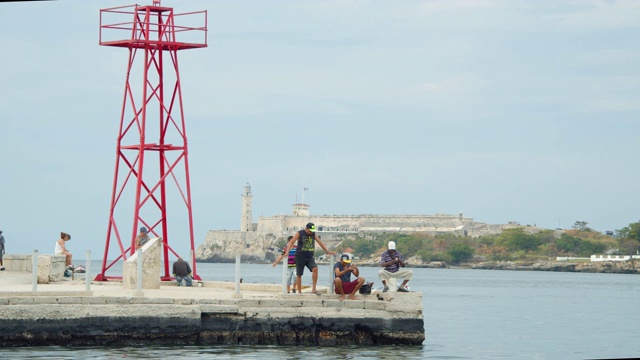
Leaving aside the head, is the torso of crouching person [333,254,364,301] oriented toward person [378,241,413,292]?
no

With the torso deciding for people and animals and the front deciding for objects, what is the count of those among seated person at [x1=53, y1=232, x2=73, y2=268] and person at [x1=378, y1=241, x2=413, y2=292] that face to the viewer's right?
1

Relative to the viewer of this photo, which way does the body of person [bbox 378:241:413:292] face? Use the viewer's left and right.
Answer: facing the viewer

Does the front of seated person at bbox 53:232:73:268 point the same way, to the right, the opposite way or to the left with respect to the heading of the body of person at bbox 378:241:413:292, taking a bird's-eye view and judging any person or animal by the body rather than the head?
to the left

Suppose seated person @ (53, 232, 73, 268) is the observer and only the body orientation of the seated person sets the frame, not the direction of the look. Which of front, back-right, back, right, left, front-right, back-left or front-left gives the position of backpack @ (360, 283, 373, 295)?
front-right

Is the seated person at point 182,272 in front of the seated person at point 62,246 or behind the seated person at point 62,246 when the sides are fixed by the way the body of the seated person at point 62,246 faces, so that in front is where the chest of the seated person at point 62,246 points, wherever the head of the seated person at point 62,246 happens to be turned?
in front

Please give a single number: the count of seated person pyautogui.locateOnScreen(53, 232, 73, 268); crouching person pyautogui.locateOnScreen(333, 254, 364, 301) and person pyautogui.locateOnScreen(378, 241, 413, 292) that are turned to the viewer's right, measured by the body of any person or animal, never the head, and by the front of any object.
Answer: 1

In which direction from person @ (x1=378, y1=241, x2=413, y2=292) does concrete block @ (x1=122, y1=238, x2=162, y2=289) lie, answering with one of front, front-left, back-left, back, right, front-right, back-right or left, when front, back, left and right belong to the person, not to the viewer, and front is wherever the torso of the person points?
right

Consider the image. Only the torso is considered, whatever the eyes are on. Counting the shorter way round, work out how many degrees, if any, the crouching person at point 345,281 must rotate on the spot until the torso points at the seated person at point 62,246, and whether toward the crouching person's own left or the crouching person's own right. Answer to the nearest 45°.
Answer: approximately 135° to the crouching person's own right

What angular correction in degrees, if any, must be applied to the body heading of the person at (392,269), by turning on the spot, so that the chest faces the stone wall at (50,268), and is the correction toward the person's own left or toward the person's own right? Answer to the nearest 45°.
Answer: approximately 90° to the person's own right

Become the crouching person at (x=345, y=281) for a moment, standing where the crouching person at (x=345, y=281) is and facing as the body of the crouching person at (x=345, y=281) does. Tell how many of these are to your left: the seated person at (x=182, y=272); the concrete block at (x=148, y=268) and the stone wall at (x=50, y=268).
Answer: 0

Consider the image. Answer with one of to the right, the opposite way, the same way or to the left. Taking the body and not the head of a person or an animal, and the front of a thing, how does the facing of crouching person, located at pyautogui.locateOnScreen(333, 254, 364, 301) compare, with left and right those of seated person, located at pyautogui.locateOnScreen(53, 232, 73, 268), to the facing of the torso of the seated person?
to the right

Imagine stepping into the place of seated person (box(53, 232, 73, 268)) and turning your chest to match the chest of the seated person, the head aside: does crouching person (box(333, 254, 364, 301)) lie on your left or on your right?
on your right

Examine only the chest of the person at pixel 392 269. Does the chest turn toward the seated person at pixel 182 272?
no

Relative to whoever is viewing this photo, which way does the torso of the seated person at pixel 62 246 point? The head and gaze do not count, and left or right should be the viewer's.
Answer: facing to the right of the viewer

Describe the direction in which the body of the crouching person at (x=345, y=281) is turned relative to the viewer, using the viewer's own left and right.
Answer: facing the viewer

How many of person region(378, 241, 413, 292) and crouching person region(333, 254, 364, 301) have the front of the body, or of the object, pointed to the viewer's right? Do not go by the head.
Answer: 0
